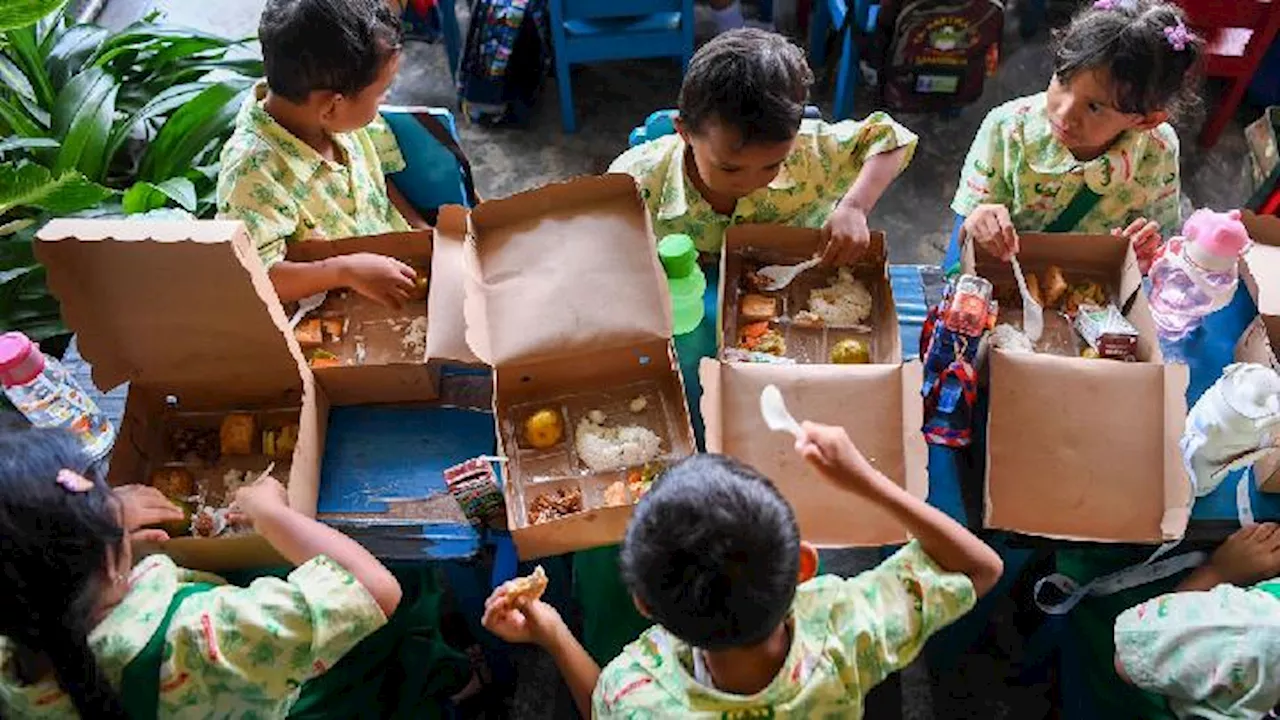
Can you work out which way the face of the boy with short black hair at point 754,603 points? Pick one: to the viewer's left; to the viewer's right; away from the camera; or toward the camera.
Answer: away from the camera

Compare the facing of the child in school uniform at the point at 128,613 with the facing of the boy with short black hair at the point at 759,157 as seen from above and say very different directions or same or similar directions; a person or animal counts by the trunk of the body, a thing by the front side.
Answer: very different directions

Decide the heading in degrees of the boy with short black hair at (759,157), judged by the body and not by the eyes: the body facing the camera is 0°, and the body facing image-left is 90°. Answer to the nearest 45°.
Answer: approximately 0°

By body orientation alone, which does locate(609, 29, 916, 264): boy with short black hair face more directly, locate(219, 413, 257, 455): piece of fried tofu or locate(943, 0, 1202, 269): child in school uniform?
the piece of fried tofu

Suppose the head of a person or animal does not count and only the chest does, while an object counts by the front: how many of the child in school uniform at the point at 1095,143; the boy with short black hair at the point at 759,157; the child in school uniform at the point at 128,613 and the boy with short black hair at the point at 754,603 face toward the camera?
2

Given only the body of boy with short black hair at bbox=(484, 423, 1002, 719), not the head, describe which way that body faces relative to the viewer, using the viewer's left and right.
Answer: facing away from the viewer

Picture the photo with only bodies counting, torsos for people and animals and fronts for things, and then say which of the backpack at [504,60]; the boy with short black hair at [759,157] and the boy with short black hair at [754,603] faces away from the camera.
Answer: the boy with short black hair at [754,603]

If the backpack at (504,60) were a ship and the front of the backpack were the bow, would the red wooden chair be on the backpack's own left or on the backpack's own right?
on the backpack's own left

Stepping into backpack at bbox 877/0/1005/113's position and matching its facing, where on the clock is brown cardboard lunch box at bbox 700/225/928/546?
The brown cardboard lunch box is roughly at 12 o'clock from the backpack.
